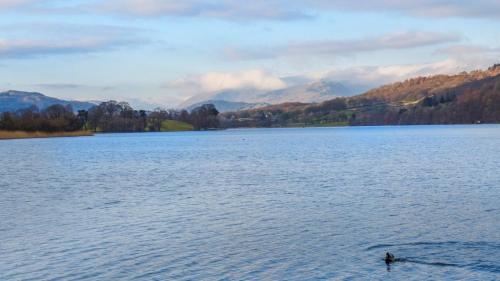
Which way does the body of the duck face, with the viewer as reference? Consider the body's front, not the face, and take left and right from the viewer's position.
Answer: facing to the left of the viewer
